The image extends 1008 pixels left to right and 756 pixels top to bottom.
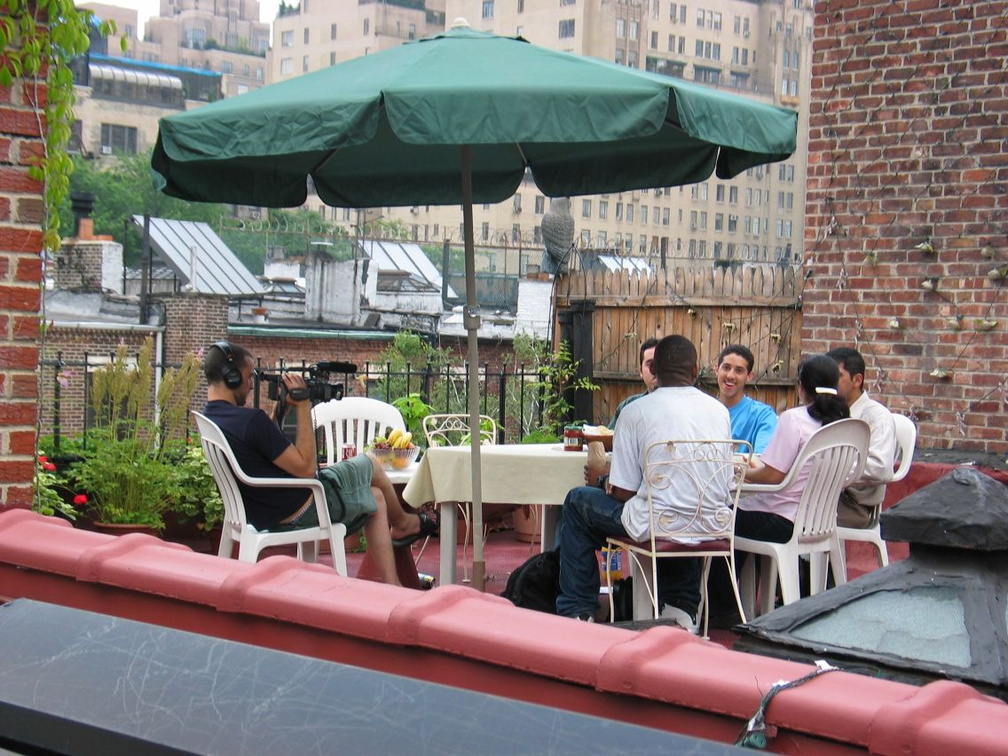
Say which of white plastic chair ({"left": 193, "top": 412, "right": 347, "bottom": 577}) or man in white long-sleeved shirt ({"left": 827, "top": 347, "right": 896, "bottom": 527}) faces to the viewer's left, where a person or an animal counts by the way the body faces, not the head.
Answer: the man in white long-sleeved shirt

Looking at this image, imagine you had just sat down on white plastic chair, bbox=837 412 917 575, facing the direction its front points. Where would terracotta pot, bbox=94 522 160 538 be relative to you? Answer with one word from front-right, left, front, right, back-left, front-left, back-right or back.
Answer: front

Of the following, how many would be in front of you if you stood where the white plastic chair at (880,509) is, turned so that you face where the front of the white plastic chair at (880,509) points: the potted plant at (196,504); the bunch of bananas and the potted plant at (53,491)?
3

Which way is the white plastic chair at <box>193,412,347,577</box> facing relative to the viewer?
to the viewer's right

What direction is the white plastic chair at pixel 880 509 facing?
to the viewer's left

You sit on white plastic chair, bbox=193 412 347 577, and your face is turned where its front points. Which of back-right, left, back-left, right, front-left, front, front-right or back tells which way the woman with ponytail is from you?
front

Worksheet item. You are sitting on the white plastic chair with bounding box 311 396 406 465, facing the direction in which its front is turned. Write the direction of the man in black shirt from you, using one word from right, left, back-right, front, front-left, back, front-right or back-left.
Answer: front-right

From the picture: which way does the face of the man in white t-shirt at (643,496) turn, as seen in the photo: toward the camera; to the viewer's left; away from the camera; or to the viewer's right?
away from the camera

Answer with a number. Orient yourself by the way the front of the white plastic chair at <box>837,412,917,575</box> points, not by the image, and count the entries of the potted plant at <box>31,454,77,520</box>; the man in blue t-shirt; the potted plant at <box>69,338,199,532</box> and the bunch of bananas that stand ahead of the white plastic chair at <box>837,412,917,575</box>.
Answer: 4

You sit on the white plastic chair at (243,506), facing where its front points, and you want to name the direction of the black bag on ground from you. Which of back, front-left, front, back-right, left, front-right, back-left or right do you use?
front

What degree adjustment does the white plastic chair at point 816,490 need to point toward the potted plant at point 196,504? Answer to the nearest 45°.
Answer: approximately 45° to its left

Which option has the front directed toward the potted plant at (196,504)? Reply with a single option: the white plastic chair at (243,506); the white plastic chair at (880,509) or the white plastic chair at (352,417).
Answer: the white plastic chair at (880,509)

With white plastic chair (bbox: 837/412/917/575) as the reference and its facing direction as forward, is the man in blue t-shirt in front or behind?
in front

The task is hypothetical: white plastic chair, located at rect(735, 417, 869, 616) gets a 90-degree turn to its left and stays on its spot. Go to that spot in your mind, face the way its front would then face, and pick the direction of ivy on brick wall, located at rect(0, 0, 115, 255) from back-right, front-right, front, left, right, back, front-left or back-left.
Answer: front

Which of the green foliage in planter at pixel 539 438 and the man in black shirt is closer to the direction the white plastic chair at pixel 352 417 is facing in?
the man in black shirt

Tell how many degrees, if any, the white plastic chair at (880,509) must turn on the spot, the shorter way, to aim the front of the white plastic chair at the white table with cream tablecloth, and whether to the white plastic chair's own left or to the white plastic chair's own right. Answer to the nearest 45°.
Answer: approximately 45° to the white plastic chair's own left

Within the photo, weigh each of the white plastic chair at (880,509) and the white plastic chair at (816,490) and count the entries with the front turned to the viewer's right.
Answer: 0

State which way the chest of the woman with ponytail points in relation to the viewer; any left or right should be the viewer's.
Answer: facing away from the viewer and to the left of the viewer

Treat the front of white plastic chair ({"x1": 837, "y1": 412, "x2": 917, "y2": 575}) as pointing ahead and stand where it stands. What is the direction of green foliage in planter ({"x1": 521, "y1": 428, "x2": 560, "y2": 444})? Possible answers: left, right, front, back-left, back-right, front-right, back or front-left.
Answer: front-right

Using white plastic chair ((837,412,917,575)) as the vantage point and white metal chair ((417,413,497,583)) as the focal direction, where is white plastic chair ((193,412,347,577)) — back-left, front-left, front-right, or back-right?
front-left

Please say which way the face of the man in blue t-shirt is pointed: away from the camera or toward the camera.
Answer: toward the camera

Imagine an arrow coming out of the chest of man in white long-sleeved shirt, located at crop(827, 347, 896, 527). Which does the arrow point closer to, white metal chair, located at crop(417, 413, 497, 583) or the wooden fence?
the white metal chair

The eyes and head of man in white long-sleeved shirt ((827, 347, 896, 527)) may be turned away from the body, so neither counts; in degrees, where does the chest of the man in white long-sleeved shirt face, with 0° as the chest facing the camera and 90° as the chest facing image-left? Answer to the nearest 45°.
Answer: approximately 90°
